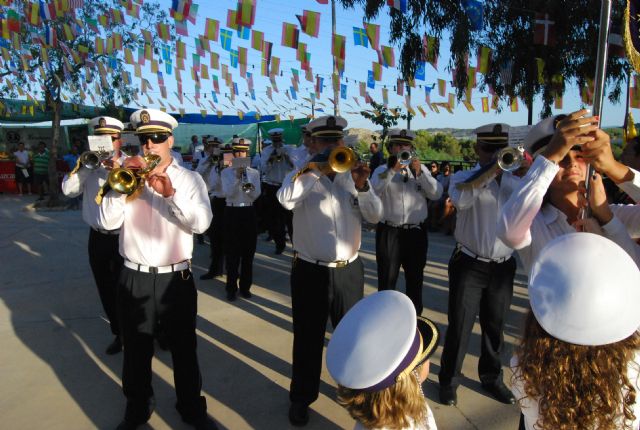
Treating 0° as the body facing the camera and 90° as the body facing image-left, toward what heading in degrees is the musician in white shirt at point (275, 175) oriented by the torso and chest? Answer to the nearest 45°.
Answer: approximately 0°

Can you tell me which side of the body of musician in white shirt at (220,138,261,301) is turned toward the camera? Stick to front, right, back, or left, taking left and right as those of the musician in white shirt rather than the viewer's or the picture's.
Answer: front

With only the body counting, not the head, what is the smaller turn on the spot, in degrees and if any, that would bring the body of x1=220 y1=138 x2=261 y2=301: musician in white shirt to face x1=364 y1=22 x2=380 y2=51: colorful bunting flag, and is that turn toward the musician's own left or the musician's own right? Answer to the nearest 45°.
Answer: approximately 135° to the musician's own left

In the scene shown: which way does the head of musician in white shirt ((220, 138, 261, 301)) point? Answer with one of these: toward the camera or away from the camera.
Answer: toward the camera

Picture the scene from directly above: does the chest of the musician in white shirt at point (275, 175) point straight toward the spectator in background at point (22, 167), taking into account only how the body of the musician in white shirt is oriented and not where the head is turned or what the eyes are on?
no

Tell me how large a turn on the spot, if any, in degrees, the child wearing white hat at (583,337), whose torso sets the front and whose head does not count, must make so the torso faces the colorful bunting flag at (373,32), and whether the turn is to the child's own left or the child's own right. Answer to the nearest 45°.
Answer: approximately 45° to the child's own left

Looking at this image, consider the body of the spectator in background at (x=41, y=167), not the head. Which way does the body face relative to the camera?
toward the camera

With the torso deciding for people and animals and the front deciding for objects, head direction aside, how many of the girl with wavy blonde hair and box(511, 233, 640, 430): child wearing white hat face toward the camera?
0

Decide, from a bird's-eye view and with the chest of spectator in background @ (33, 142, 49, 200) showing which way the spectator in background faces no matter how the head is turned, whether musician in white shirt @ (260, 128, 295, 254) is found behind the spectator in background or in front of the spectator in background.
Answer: in front

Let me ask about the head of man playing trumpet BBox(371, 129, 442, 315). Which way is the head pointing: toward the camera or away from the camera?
toward the camera

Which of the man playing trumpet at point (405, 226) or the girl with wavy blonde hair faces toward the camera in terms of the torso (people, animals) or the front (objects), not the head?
the man playing trumpet

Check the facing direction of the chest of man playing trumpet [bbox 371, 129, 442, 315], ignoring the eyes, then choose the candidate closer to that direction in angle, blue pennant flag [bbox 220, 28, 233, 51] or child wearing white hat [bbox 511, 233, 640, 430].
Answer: the child wearing white hat

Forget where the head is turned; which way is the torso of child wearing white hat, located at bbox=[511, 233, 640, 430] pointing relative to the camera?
away from the camera

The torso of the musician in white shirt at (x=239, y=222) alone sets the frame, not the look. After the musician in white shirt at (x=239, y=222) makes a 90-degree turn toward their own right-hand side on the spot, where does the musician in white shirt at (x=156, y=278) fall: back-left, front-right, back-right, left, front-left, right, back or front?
left

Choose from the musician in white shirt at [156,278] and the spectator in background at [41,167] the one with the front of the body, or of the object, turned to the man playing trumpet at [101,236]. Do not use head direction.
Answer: the spectator in background

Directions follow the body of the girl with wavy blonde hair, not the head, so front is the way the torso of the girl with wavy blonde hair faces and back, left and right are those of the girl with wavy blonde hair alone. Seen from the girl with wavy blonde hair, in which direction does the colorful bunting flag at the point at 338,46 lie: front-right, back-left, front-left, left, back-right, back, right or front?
front-left

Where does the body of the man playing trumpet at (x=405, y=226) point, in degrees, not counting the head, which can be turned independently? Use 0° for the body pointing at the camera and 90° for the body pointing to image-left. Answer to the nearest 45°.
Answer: approximately 0°

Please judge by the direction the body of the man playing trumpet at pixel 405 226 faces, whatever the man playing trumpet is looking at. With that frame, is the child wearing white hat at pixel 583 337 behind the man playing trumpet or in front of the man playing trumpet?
in front

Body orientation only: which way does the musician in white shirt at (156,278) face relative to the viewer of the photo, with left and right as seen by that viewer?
facing the viewer

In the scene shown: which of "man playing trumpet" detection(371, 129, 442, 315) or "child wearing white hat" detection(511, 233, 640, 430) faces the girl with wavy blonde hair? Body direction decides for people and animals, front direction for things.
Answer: the man playing trumpet
